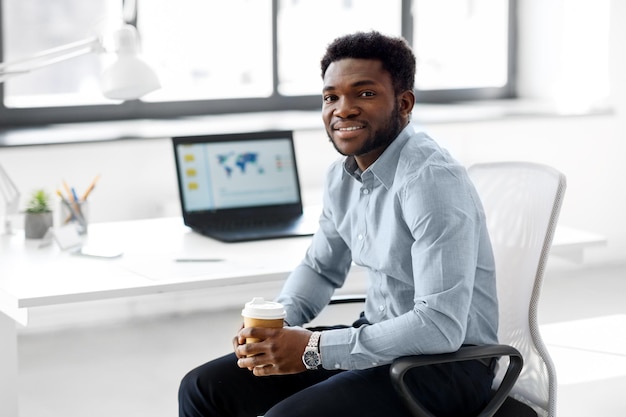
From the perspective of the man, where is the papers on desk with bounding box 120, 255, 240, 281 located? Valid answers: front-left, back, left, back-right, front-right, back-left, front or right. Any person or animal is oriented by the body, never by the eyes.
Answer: right

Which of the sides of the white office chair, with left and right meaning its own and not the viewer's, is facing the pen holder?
right

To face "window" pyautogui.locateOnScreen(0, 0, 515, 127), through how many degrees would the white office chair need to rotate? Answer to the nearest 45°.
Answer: approximately 90° to its right

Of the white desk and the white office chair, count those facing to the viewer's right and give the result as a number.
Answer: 0

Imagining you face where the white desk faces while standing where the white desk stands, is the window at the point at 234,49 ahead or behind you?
behind

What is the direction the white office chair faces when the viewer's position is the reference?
facing the viewer and to the left of the viewer

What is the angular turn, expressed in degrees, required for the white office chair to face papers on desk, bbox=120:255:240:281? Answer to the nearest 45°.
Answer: approximately 45° to its right

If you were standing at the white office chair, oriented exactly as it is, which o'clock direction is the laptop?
The laptop is roughly at 3 o'clock from the white office chair.

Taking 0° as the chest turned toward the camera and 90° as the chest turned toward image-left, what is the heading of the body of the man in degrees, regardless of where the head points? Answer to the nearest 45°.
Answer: approximately 45°

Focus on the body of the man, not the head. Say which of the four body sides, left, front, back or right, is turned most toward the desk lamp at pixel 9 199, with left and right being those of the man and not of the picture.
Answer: right

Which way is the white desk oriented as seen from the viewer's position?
toward the camera

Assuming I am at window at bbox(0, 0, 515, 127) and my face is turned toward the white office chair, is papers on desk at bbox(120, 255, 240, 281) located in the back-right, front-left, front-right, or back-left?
front-right
